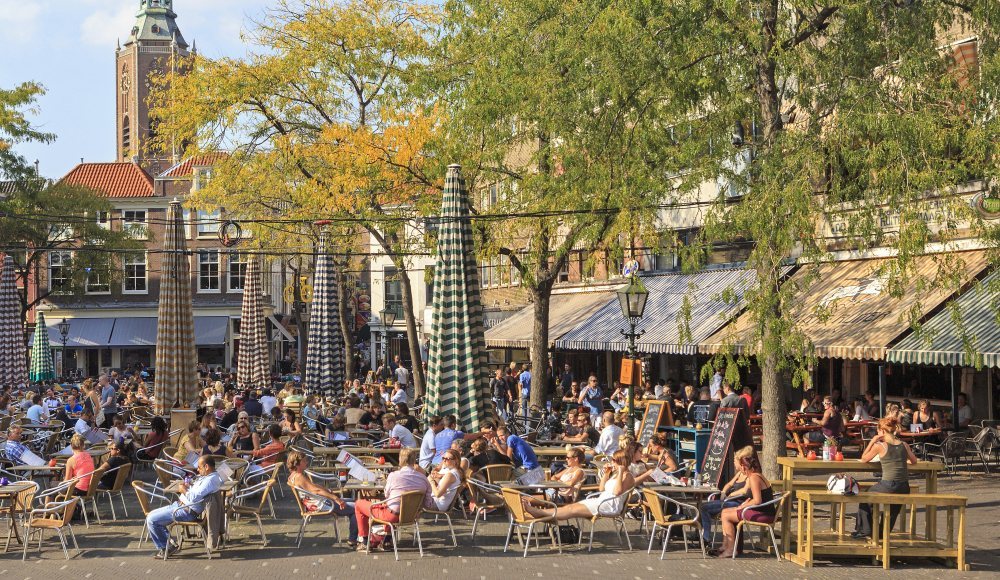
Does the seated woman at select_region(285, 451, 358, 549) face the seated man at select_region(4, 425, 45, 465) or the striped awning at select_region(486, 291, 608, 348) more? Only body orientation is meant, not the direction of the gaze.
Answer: the striped awning

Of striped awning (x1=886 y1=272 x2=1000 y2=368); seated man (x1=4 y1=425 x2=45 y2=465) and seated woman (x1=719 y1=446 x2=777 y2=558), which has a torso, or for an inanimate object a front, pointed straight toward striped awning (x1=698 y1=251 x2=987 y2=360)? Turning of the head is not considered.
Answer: the seated man

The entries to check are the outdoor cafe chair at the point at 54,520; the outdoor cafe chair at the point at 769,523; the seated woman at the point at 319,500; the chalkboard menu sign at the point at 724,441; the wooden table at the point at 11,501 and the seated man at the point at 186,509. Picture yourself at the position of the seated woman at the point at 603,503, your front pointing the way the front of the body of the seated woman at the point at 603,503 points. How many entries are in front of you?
4

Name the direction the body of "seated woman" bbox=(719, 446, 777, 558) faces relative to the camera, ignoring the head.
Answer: to the viewer's left

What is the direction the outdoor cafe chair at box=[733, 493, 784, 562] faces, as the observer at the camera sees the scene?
facing to the left of the viewer

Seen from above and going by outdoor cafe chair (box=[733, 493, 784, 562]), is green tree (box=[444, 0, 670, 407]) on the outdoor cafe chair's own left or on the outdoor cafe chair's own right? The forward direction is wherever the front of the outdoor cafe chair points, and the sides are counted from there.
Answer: on the outdoor cafe chair's own right

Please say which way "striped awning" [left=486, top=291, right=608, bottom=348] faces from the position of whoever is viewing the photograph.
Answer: facing the viewer and to the left of the viewer

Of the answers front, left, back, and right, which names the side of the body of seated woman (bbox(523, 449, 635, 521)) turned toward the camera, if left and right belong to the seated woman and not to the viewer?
left

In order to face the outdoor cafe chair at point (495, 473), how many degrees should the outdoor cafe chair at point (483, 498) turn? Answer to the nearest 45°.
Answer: approximately 90° to its left

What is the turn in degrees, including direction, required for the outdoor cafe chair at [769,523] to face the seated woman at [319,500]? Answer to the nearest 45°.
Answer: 0° — it already faces them

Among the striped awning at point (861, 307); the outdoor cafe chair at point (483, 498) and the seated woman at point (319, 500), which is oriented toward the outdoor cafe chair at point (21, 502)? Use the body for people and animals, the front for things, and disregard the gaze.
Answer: the striped awning

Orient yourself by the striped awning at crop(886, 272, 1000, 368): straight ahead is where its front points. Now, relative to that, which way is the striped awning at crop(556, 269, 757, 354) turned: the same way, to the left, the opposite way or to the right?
the same way

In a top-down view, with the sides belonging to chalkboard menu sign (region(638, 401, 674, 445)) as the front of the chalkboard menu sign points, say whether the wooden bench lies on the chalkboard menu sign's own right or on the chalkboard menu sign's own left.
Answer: on the chalkboard menu sign's own left

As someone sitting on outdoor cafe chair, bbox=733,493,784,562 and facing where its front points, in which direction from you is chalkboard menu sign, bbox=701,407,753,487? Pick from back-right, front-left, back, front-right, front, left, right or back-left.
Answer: right

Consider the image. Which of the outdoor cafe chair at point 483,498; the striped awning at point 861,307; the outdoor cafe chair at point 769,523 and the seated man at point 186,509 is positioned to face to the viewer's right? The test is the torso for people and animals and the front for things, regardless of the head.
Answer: the outdoor cafe chair at point 483,498

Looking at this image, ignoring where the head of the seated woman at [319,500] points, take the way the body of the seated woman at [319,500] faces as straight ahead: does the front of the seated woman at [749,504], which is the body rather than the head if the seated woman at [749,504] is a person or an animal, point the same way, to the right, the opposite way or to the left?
the opposite way
